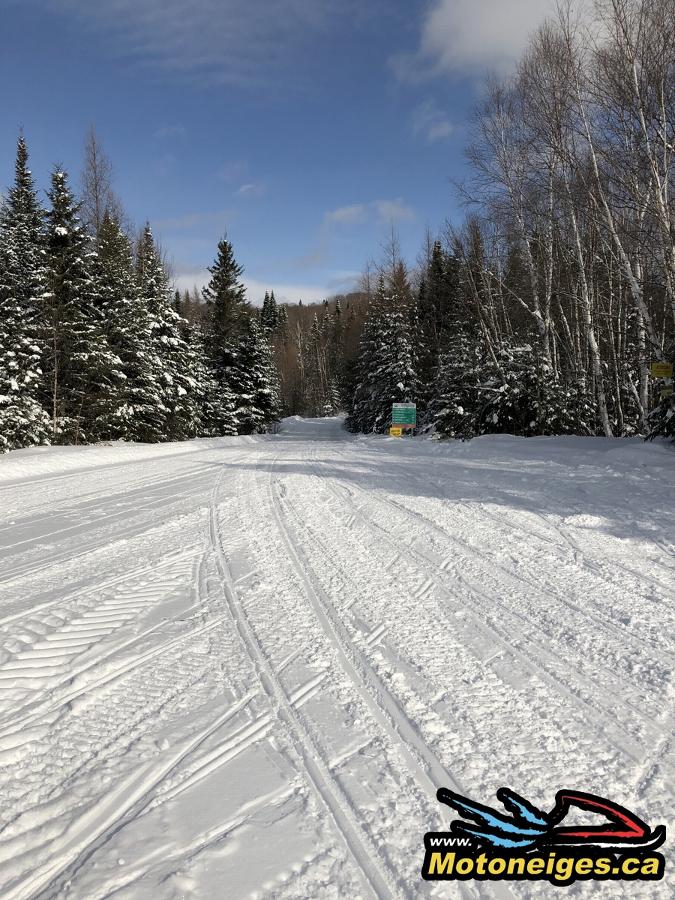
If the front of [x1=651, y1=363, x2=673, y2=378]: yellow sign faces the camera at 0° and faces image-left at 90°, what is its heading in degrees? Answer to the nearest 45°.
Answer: approximately 0°

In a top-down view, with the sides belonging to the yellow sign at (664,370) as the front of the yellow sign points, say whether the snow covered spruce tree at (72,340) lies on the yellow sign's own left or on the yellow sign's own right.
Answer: on the yellow sign's own right

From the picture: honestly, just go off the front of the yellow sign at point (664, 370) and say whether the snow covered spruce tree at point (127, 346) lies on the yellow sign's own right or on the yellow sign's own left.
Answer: on the yellow sign's own right

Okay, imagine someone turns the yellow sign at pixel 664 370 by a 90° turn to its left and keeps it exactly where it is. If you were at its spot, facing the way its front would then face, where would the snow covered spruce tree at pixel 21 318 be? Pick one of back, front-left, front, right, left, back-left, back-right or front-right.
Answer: back

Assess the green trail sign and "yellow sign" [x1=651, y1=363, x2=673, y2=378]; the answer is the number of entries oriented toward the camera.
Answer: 2

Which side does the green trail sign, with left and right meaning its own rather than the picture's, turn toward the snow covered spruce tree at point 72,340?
right

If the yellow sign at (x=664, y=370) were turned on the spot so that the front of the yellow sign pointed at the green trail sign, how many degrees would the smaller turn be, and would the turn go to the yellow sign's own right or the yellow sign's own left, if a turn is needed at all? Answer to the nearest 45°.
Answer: approximately 135° to the yellow sign's own right

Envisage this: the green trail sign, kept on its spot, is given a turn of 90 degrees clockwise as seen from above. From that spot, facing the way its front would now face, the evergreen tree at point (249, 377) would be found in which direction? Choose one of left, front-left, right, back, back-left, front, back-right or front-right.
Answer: front-right

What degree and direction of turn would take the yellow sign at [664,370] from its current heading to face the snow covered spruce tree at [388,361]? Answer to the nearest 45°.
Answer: approximately 135° to its right

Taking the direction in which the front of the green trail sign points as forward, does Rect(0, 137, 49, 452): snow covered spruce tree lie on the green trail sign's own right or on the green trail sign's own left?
on the green trail sign's own right
